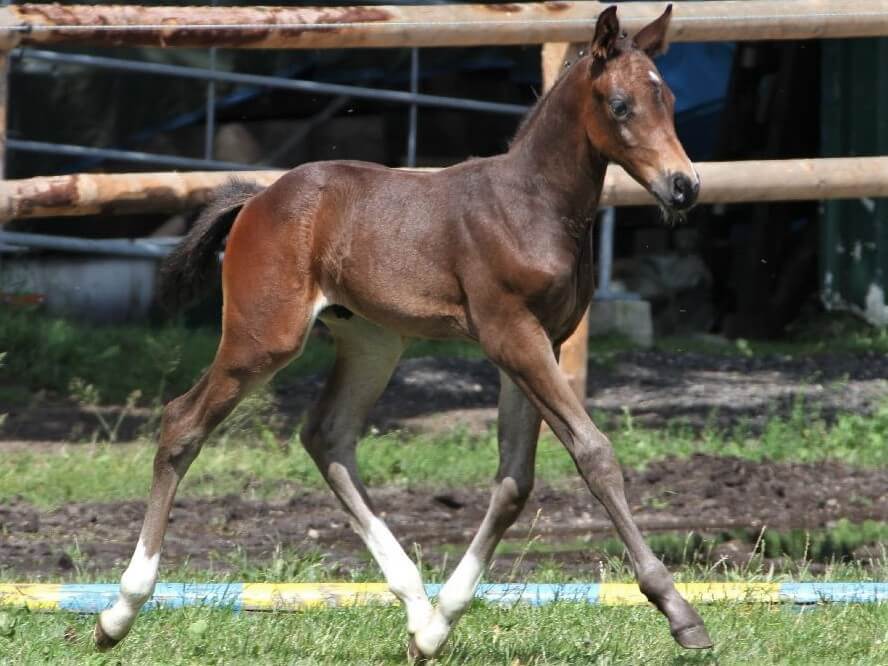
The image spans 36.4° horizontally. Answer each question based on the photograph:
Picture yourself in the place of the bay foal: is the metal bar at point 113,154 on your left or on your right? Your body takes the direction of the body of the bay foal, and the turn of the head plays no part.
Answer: on your left

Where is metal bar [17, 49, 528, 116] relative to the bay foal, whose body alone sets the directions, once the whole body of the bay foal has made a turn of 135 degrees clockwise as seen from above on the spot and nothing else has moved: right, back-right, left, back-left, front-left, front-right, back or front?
back-right

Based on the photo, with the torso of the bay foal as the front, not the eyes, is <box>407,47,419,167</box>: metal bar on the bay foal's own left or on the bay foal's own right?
on the bay foal's own left

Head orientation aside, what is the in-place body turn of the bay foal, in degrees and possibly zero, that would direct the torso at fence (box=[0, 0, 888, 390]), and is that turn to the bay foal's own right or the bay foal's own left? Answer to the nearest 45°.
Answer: approximately 90° to the bay foal's own left

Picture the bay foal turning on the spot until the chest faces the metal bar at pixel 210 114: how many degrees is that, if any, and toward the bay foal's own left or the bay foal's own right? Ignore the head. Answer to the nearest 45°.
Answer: approximately 90° to the bay foal's own left

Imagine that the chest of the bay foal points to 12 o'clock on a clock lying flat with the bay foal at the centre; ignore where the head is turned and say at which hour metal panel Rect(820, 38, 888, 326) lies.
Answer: The metal panel is roughly at 10 o'clock from the bay foal.

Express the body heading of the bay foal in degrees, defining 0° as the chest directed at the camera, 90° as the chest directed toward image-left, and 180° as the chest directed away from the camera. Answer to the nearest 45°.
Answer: approximately 270°

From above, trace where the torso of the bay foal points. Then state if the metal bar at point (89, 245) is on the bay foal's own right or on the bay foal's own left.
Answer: on the bay foal's own left

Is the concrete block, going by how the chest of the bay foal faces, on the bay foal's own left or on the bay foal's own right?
on the bay foal's own left
